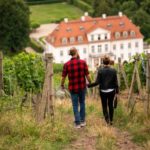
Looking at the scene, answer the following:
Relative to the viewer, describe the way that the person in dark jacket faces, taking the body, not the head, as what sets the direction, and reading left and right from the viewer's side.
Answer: facing away from the viewer

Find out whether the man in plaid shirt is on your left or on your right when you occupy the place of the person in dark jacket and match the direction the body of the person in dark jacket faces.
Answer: on your left

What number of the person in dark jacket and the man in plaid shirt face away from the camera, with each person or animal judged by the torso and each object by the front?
2

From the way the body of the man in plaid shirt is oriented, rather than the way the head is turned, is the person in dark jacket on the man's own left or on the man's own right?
on the man's own right

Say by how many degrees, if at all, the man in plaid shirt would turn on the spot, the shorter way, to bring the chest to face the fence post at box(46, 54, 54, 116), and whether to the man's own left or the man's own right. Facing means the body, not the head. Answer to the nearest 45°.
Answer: approximately 90° to the man's own left

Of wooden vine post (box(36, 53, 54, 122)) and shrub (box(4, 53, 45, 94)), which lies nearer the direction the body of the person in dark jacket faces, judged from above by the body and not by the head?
the shrub

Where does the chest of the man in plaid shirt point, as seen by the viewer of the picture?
away from the camera
